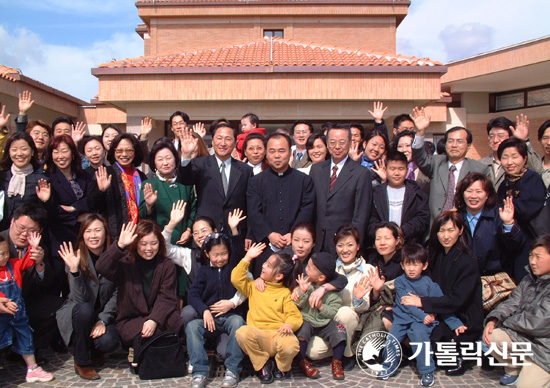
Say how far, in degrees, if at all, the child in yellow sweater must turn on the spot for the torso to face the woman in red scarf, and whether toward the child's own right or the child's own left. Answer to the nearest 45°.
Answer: approximately 135° to the child's own right

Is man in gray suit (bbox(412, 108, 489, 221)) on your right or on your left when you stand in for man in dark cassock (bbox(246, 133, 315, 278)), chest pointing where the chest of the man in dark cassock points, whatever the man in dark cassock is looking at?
on your left

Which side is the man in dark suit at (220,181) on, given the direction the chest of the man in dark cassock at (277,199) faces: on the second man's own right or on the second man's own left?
on the second man's own right

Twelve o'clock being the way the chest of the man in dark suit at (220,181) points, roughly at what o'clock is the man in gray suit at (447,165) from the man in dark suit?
The man in gray suit is roughly at 9 o'clock from the man in dark suit.

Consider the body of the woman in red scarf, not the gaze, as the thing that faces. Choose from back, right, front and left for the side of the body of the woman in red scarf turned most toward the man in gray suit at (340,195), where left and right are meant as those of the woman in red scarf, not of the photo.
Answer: left

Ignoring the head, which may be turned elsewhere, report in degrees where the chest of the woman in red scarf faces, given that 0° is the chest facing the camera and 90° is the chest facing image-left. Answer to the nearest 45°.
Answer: approximately 0°
